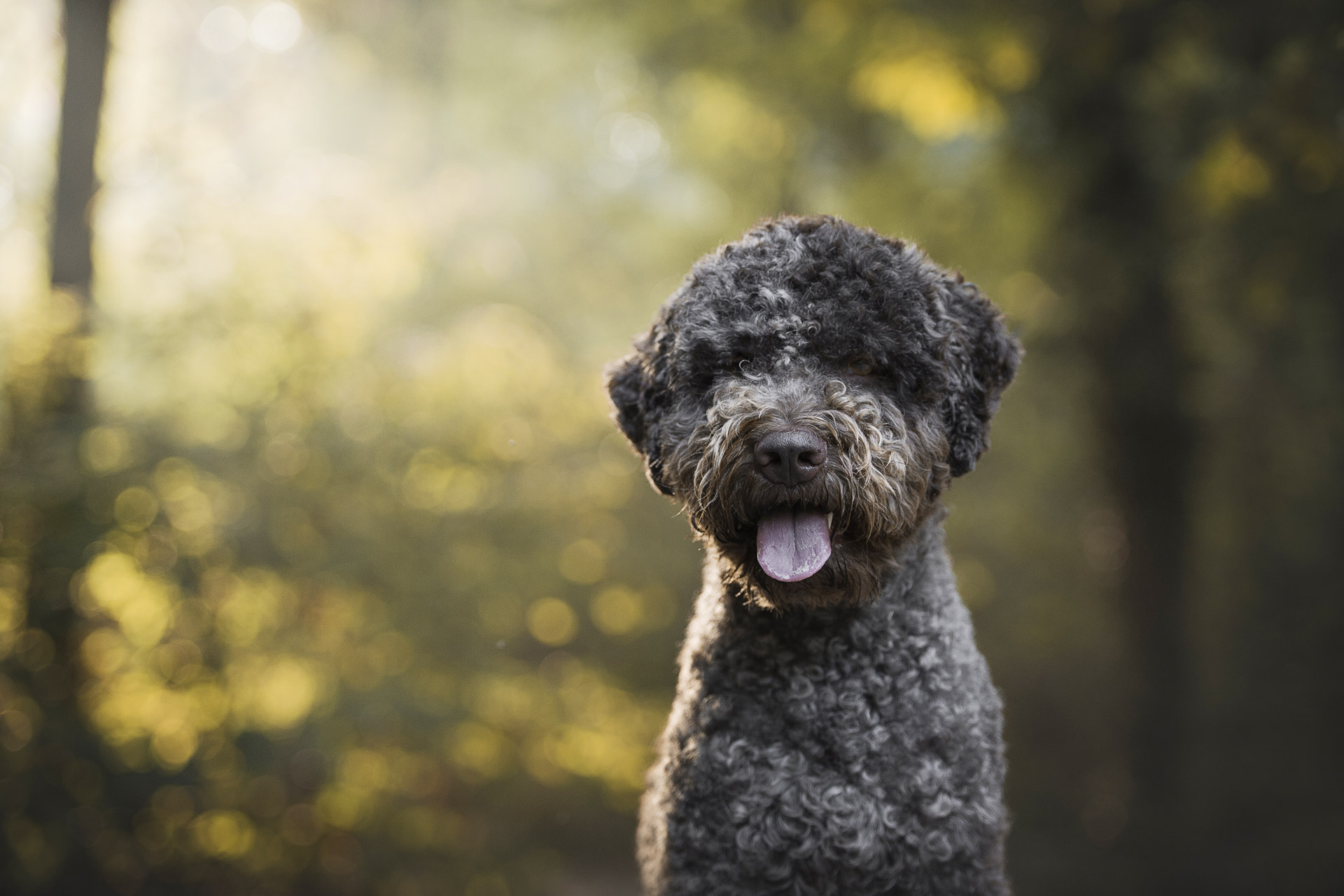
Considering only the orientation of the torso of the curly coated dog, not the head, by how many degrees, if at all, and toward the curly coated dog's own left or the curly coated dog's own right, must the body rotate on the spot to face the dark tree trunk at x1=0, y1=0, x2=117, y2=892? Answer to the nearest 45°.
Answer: approximately 135° to the curly coated dog's own right

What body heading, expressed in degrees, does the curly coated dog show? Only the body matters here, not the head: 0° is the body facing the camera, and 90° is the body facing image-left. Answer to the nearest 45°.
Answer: approximately 0°
